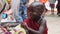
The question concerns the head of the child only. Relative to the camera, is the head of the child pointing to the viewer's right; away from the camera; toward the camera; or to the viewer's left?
toward the camera

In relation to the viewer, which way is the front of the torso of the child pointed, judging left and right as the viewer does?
facing the viewer and to the left of the viewer
